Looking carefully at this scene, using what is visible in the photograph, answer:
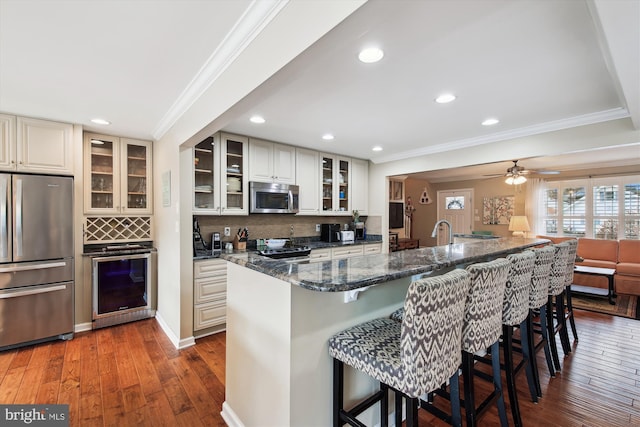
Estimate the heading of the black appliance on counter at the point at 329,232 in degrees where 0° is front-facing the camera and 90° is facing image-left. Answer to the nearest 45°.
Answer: approximately 315°

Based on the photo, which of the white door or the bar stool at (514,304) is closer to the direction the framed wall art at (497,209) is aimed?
the bar stool

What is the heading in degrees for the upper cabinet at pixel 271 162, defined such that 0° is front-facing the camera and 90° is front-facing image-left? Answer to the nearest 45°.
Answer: approximately 315°

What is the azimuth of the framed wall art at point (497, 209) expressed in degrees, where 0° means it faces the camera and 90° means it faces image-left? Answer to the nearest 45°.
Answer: approximately 0°

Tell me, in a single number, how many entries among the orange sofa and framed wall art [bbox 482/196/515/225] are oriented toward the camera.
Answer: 2

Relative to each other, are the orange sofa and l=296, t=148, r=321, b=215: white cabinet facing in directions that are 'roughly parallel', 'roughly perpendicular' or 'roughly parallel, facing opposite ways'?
roughly perpendicular

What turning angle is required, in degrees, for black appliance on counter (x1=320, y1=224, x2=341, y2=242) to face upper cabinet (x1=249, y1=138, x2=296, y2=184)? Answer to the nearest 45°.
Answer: approximately 90° to its right

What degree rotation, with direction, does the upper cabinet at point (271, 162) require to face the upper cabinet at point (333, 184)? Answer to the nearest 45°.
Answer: approximately 90° to its left

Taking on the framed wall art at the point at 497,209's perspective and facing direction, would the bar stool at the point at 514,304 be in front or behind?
in front

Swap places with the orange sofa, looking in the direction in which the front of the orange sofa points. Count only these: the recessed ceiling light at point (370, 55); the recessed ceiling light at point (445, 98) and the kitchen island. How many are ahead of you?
3

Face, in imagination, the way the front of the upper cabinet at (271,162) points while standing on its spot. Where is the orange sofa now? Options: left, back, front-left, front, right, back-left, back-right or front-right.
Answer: front-left

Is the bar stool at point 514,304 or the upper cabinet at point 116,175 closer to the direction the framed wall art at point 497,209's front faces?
the bar stool

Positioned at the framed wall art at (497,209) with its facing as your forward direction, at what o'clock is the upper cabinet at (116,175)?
The upper cabinet is roughly at 1 o'clock from the framed wall art.

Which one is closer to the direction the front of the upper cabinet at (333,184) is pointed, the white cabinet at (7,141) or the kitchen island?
the kitchen island
